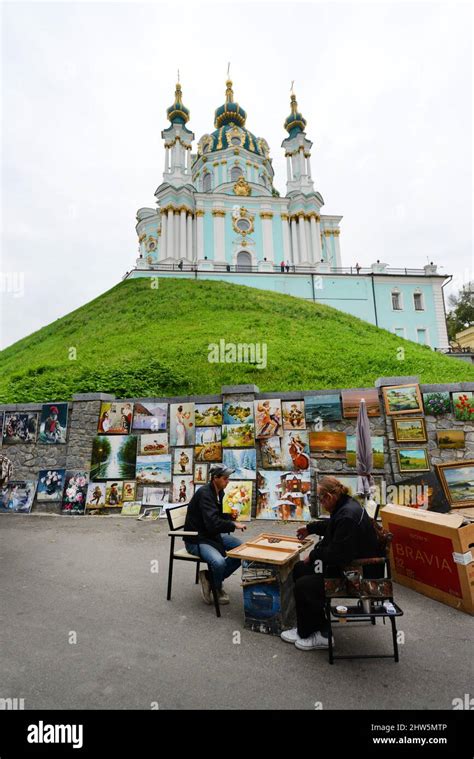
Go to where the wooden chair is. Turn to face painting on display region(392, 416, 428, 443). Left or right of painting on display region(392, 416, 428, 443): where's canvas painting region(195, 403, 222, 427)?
left

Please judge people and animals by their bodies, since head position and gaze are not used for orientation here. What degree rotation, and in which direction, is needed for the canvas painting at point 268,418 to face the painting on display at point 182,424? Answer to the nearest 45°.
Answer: approximately 90° to its right

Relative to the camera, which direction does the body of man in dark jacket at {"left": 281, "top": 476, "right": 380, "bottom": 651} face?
to the viewer's left

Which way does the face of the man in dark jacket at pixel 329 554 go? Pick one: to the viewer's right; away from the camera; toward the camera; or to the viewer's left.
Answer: to the viewer's left

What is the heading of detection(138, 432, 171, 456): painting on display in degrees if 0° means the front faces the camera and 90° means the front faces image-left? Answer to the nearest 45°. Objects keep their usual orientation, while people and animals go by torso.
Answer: approximately 0°

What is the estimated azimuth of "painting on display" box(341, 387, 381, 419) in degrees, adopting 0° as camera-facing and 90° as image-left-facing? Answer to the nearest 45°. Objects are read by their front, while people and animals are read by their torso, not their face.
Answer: approximately 0°

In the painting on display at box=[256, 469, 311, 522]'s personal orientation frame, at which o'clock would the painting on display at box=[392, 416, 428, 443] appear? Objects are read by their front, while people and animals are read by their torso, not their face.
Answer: the painting on display at box=[392, 416, 428, 443] is roughly at 9 o'clock from the painting on display at box=[256, 469, 311, 522].

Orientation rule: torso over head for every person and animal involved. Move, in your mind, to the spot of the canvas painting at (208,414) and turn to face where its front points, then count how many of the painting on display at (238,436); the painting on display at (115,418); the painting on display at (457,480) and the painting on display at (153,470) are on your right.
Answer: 2

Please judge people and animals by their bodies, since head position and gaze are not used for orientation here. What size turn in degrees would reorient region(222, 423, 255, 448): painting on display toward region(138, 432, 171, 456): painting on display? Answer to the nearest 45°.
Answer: approximately 90° to its right

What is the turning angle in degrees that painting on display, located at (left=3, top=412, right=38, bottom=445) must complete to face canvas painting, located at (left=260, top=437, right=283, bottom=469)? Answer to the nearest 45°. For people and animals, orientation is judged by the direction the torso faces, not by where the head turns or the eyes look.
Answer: approximately 45° to its left

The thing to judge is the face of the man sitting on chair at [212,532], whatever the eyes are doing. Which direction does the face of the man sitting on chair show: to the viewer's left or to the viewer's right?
to the viewer's right
